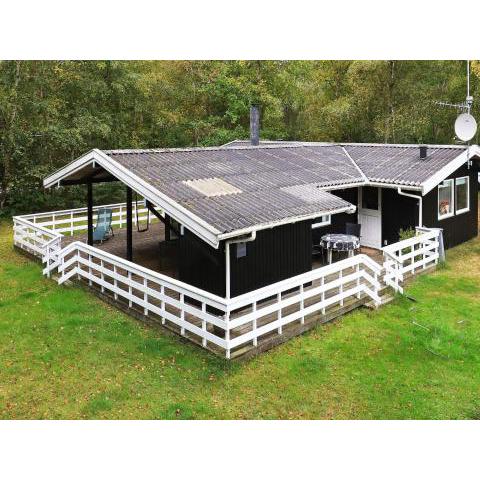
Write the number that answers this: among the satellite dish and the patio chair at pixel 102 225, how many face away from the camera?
0

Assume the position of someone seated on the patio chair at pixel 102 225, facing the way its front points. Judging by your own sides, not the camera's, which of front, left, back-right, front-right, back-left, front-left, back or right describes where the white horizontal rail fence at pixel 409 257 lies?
left

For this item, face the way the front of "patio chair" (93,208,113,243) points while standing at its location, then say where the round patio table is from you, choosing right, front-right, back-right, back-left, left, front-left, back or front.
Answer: left

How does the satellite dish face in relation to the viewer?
toward the camera
